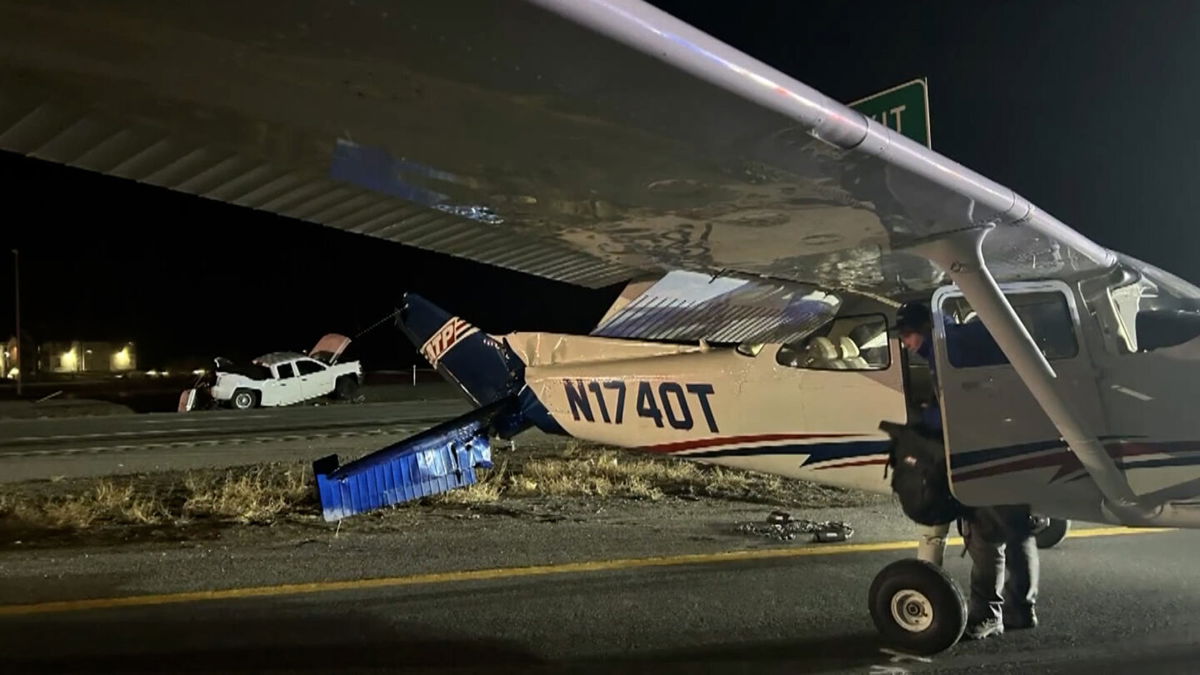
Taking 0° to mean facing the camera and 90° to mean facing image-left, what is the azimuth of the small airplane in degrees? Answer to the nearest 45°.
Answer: approximately 315°

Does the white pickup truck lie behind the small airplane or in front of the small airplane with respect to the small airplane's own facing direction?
behind

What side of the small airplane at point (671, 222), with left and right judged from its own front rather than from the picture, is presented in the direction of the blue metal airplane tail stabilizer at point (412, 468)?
back

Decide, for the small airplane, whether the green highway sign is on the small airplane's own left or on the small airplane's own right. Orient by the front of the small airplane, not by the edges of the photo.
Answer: on the small airplane's own left
